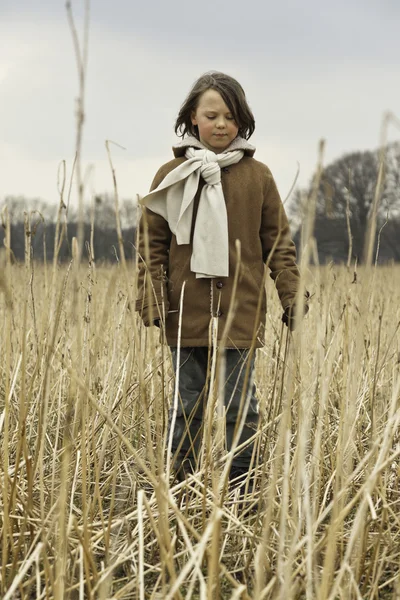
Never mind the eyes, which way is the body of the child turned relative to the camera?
toward the camera

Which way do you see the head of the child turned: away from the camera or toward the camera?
toward the camera
